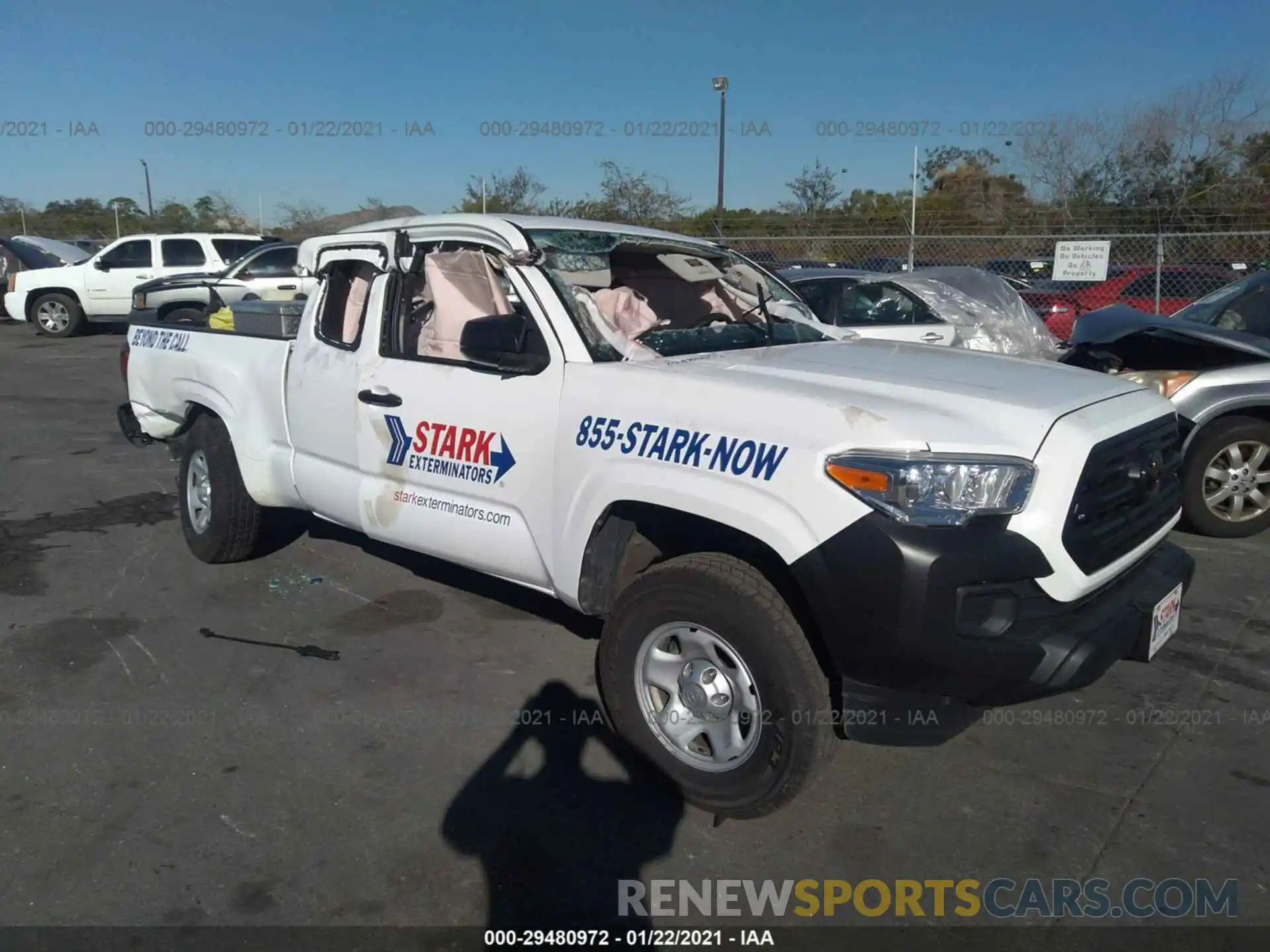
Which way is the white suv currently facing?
to the viewer's left

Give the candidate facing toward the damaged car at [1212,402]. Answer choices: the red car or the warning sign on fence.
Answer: the warning sign on fence

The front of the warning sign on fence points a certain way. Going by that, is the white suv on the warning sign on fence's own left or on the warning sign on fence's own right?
on the warning sign on fence's own right

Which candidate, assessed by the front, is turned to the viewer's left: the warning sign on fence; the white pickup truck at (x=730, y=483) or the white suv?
the white suv

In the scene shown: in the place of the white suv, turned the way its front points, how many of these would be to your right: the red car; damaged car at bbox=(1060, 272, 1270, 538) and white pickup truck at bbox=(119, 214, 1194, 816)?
0

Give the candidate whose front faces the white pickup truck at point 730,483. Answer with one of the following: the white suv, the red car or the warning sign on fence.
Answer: the warning sign on fence

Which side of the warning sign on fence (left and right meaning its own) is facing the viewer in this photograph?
front

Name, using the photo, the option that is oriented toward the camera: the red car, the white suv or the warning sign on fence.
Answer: the warning sign on fence

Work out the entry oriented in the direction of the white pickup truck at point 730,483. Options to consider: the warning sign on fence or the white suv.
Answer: the warning sign on fence

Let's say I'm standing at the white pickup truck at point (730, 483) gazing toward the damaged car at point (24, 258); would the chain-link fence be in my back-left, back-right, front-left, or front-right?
front-right

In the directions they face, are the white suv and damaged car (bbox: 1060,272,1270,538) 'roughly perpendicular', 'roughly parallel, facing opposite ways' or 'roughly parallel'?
roughly parallel

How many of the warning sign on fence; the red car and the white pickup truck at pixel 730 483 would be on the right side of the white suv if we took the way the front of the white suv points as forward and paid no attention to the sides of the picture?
0

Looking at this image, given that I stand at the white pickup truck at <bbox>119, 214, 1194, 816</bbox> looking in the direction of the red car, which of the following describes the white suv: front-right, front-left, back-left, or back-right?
front-left

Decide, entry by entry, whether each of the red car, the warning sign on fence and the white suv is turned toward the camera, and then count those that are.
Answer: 1

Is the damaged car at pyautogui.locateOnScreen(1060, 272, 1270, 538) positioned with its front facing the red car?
no
